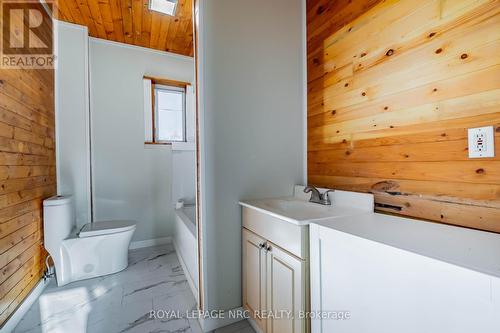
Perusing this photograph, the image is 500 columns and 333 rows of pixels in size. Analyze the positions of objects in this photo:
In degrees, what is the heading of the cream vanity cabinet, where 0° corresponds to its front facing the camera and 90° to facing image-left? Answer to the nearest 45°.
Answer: approximately 45°

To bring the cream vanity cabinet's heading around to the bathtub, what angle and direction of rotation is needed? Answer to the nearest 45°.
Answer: approximately 90° to its right

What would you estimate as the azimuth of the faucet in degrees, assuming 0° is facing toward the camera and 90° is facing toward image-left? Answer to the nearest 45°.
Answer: approximately 45°

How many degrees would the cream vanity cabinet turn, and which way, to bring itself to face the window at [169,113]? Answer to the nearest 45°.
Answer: approximately 90° to its right

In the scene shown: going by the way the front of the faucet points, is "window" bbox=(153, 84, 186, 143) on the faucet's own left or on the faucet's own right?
on the faucet's own right

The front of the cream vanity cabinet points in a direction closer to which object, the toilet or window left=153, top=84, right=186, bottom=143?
the toilet
